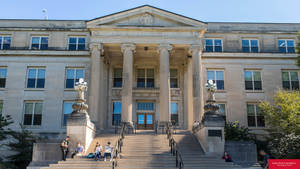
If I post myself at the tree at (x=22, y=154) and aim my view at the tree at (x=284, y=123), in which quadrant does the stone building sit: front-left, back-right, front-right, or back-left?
front-left

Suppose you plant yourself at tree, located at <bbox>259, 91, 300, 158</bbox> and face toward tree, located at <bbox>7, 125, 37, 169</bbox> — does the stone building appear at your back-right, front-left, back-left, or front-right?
front-right

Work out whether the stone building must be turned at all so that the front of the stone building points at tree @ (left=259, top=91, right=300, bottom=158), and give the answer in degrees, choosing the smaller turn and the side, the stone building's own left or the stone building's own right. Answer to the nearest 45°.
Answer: approximately 45° to the stone building's own left

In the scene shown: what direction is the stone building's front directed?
toward the camera

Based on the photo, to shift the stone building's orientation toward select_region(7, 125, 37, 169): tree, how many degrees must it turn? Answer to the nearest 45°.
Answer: approximately 45° to its right
